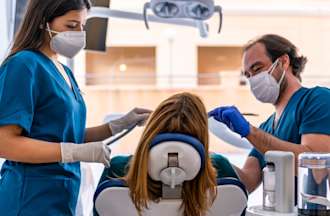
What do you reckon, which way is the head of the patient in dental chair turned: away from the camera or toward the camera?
away from the camera

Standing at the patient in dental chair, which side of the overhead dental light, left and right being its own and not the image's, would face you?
front

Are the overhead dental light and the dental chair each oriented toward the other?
yes

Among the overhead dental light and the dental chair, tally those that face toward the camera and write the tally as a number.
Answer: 1

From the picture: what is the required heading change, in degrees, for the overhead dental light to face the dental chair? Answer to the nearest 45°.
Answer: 0° — it already faces it

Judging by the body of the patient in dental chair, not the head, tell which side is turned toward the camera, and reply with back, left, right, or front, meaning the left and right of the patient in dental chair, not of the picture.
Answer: back

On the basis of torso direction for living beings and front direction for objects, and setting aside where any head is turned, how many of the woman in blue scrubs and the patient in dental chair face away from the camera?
1

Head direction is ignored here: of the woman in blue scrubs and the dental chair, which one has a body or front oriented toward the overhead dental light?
the dental chair

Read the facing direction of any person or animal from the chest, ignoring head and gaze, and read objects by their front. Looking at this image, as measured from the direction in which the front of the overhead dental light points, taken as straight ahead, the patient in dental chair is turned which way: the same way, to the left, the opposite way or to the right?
the opposite way

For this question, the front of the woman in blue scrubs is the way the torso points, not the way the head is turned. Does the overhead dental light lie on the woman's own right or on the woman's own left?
on the woman's own left

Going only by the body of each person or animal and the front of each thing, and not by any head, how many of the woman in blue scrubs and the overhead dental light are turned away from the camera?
0

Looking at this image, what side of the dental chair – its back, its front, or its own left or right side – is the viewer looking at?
back

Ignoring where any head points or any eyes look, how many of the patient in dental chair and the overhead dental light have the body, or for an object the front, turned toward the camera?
1

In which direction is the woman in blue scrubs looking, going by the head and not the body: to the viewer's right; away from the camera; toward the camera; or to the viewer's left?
to the viewer's right

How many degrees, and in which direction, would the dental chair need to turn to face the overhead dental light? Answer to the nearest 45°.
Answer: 0° — it already faces it
